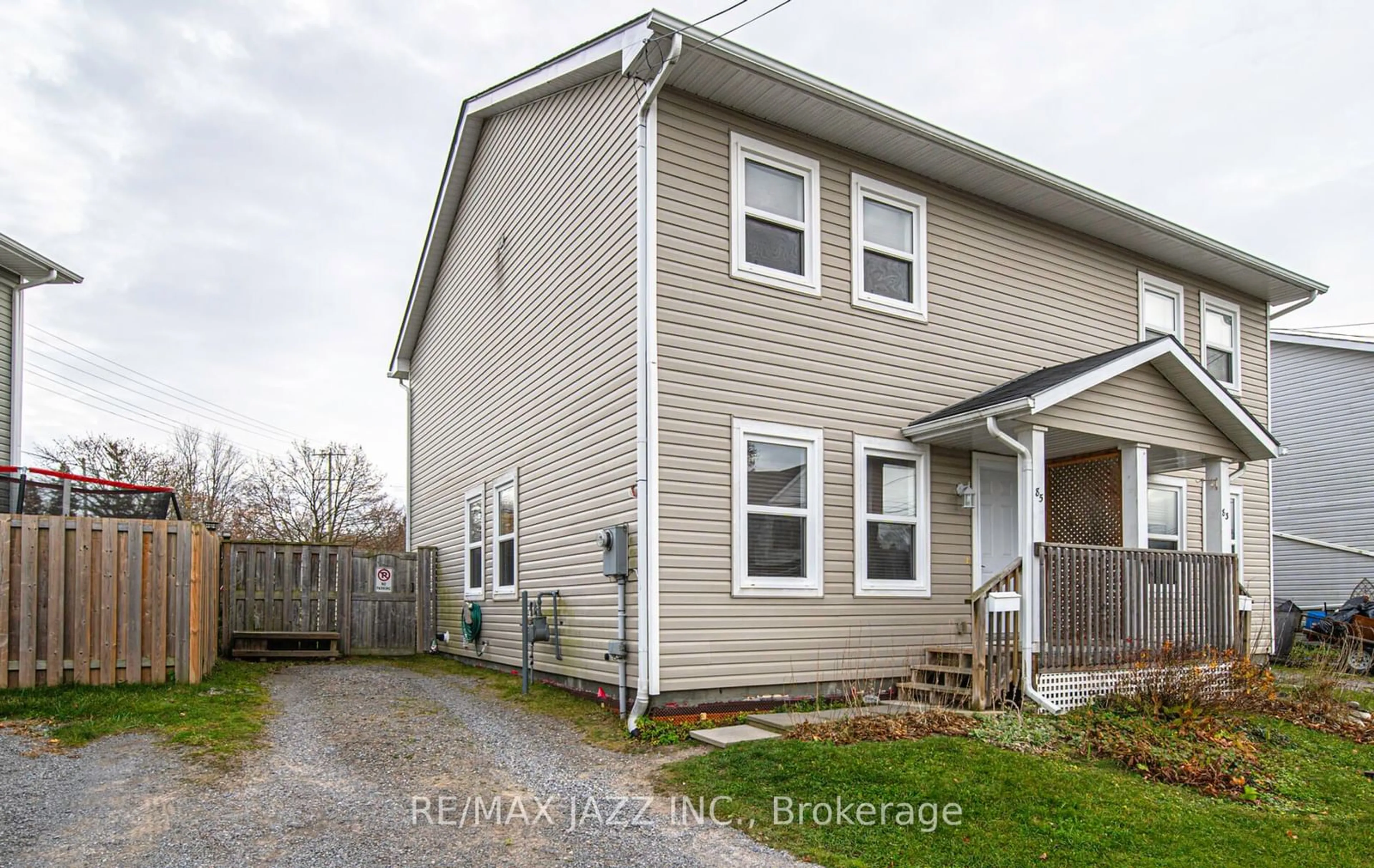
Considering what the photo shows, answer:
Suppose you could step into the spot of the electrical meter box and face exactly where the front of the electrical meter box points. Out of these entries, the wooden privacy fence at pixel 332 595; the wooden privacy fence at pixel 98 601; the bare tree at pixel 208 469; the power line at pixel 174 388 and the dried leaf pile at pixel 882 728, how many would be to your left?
1

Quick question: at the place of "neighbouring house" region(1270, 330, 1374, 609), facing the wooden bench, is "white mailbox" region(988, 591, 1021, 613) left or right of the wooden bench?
left

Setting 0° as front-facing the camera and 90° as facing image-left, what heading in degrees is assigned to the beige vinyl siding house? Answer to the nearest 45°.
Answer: approximately 315°

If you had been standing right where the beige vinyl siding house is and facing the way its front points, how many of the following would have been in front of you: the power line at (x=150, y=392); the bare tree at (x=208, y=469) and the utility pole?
0

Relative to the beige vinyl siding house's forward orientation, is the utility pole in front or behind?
behind

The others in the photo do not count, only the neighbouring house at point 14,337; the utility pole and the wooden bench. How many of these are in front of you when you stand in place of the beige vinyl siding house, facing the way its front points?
0

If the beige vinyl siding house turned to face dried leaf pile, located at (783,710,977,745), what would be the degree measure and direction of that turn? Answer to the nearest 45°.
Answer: approximately 45° to its right

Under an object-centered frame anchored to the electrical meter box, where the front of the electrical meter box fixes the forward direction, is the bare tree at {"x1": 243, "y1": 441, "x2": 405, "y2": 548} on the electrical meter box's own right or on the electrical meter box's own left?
on the electrical meter box's own right
